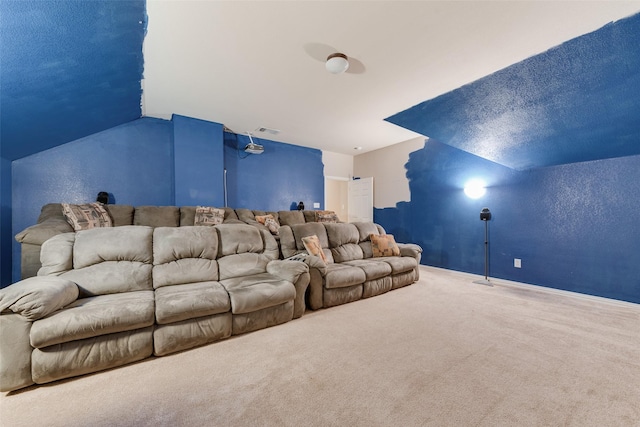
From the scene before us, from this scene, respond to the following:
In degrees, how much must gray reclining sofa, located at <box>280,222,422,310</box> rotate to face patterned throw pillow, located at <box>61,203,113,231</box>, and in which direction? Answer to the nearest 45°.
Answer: approximately 135° to its right

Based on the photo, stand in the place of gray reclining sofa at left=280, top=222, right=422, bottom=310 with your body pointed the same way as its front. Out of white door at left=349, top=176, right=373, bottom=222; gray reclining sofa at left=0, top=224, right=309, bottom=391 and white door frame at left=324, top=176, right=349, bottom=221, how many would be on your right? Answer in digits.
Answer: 1

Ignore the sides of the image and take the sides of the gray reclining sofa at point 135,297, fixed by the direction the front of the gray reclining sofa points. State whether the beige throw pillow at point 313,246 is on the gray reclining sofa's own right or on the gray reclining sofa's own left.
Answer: on the gray reclining sofa's own left

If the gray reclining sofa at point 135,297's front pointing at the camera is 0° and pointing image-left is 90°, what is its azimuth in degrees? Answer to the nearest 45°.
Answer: approximately 315°

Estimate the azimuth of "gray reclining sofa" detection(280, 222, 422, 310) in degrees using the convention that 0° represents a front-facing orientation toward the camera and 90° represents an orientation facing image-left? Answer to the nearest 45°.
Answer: approximately 315°

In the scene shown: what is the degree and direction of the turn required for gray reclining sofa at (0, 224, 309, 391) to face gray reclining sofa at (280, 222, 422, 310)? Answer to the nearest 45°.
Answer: approximately 45° to its left

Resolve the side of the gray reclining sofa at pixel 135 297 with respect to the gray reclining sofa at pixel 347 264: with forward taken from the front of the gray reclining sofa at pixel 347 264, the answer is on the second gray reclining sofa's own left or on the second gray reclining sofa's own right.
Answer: on the second gray reclining sofa's own right

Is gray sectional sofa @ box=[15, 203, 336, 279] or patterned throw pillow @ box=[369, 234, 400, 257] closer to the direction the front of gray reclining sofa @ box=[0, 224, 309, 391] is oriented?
the patterned throw pillow

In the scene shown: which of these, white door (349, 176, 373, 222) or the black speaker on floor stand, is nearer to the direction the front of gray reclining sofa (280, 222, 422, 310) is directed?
the black speaker on floor stand

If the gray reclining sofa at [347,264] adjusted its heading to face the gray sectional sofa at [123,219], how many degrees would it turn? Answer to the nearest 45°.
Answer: approximately 135° to its right
